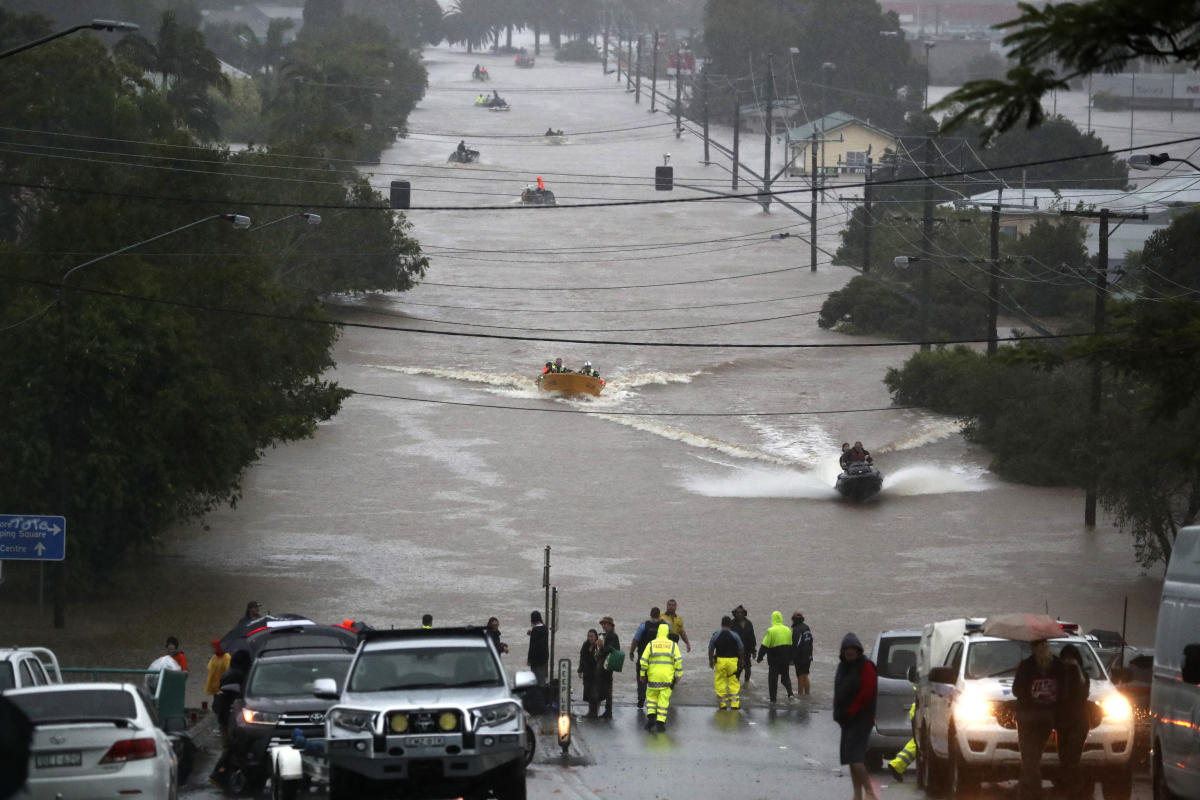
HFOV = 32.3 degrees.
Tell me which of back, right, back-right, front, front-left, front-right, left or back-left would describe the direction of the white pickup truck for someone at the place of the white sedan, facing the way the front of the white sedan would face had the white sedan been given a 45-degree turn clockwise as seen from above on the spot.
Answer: front-right

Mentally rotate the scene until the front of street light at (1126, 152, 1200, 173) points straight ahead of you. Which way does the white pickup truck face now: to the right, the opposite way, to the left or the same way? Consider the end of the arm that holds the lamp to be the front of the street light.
to the left

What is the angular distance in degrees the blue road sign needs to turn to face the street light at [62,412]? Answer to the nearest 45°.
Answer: approximately 180°

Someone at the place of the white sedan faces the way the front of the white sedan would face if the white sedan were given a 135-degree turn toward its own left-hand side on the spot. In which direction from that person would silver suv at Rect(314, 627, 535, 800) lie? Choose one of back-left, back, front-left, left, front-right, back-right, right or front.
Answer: back-left

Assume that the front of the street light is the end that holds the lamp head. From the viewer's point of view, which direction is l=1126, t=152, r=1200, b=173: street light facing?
to the viewer's left

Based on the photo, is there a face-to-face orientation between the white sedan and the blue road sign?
yes

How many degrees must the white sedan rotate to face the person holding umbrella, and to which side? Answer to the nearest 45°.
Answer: approximately 90° to its right

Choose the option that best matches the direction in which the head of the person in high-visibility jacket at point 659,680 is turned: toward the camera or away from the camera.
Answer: away from the camera

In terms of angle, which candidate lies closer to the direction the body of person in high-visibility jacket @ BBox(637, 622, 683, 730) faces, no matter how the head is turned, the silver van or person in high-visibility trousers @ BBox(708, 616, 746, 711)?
the person in high-visibility trousers
